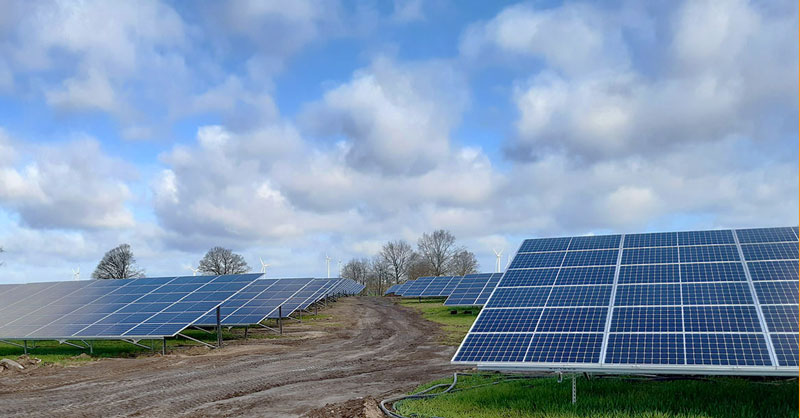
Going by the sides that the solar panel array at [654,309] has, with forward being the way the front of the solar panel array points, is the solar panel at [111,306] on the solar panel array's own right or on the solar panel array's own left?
on the solar panel array's own right

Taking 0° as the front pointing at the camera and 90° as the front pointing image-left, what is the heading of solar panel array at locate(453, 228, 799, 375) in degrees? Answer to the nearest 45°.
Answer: approximately 0°
